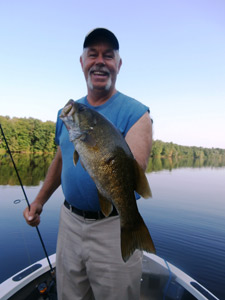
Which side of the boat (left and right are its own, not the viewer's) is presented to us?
back

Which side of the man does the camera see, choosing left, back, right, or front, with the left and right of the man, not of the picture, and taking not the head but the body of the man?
front
